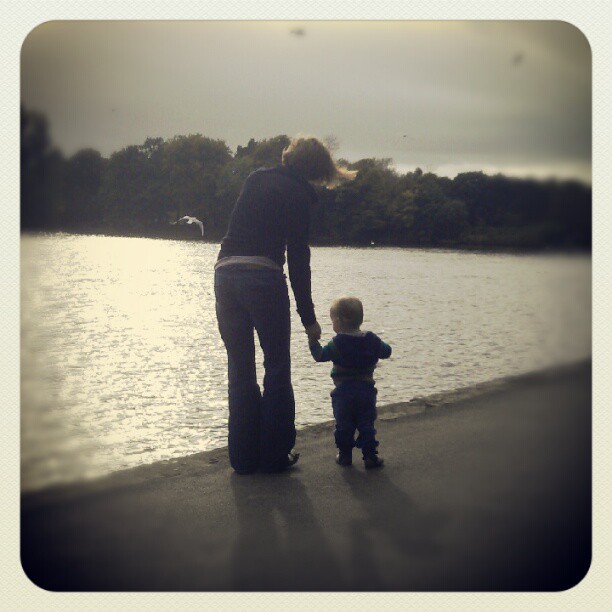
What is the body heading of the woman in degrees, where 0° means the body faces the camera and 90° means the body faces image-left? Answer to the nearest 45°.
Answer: approximately 225°

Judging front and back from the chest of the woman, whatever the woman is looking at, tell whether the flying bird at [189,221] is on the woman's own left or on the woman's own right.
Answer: on the woman's own left
